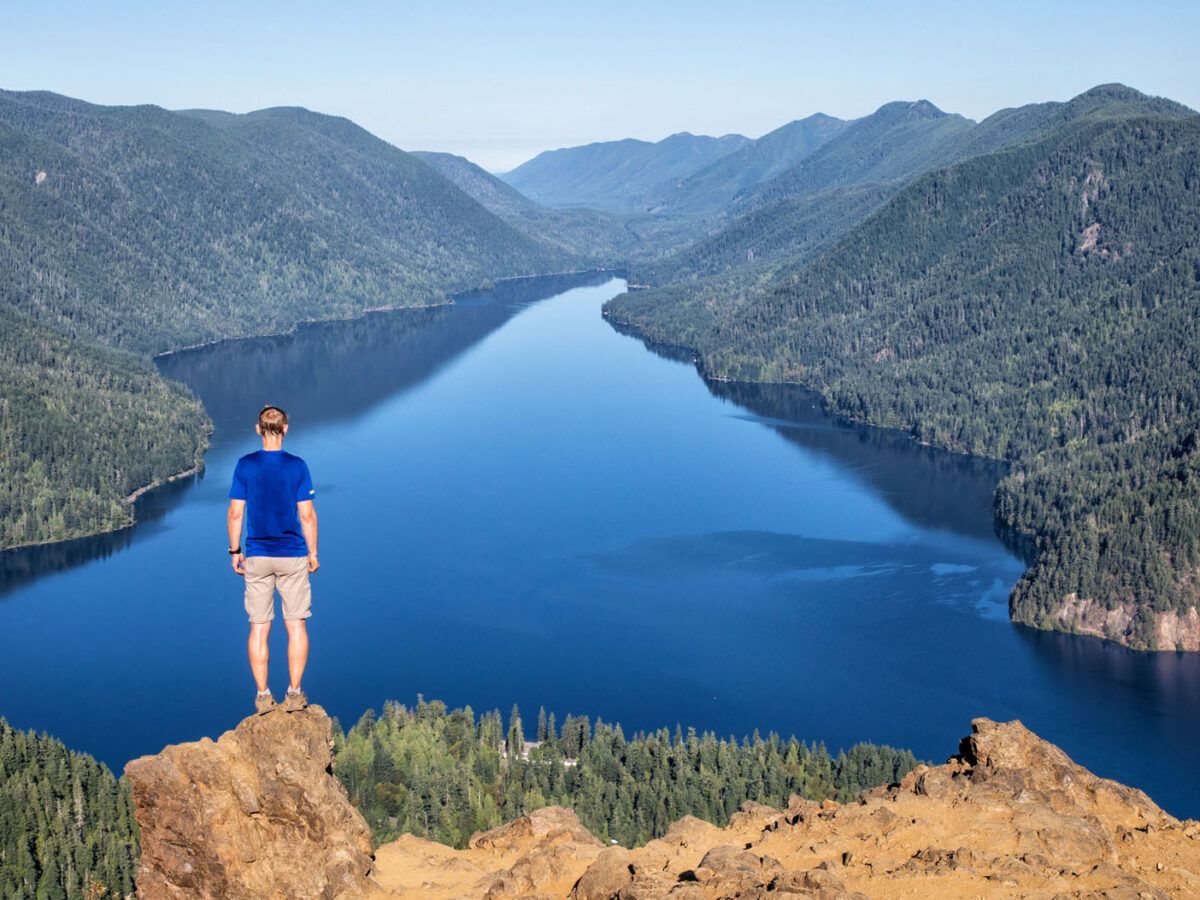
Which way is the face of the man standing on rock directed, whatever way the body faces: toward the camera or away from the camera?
away from the camera

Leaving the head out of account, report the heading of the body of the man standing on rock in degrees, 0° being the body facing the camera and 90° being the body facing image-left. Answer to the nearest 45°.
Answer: approximately 180°

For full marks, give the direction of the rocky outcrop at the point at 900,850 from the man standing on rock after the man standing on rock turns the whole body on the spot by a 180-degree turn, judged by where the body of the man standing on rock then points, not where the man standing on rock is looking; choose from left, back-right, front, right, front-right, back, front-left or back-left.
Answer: left
